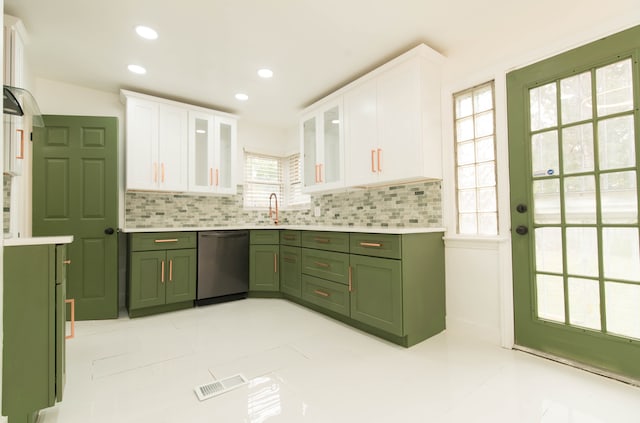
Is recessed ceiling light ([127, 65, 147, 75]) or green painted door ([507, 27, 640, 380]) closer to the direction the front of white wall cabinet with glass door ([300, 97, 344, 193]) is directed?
the recessed ceiling light

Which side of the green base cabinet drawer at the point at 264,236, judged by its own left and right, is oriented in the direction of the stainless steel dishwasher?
right

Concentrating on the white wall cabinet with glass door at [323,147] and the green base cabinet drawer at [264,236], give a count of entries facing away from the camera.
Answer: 0

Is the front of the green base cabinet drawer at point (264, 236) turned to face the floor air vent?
yes

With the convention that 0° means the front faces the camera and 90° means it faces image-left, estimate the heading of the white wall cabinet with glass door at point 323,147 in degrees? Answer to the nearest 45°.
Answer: approximately 45°

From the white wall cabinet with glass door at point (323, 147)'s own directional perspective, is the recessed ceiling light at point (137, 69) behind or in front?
in front

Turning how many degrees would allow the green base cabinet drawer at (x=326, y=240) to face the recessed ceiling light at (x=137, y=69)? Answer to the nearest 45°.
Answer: approximately 45° to its right

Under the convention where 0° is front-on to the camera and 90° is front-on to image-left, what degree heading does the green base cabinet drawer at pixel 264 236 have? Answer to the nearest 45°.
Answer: approximately 0°
